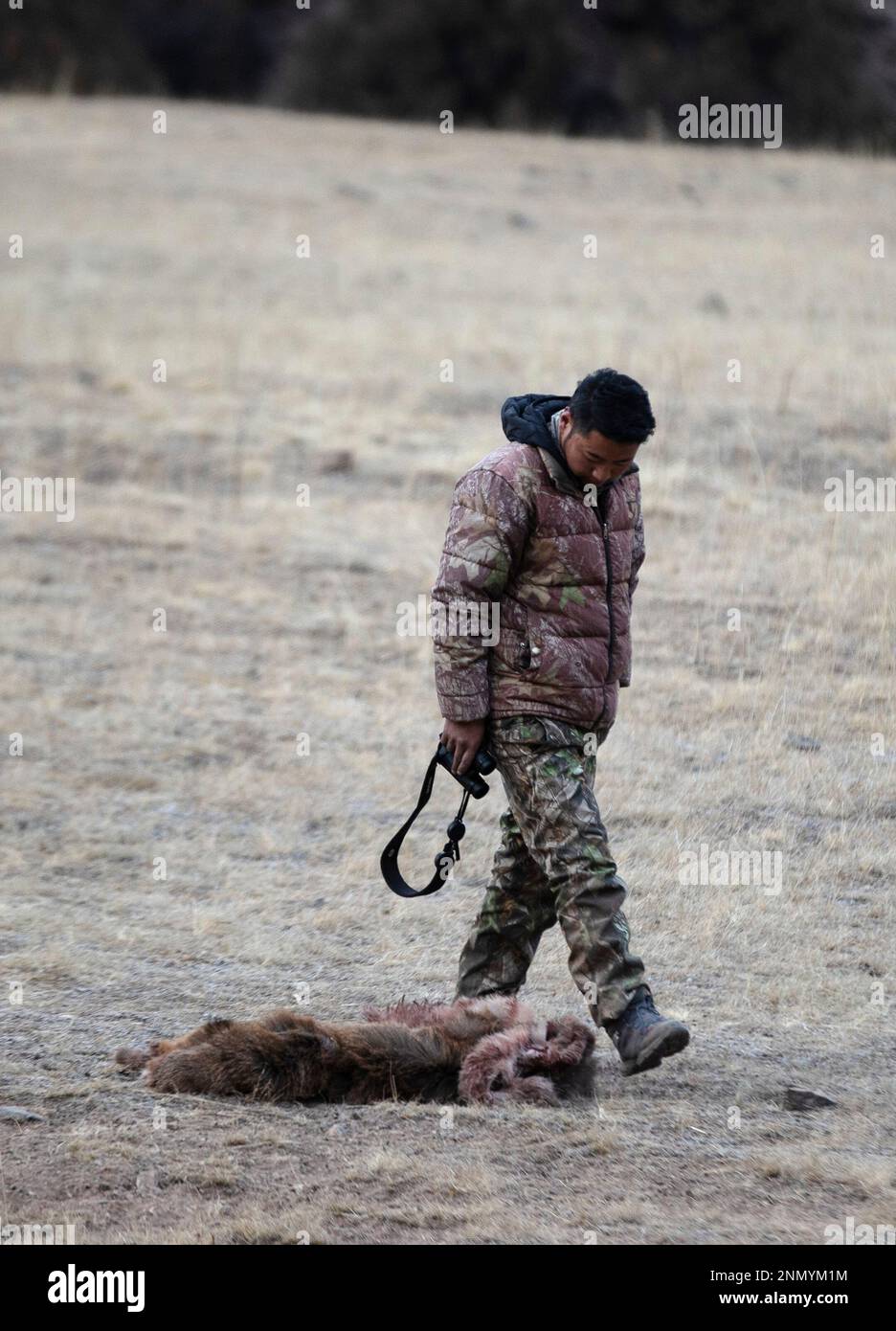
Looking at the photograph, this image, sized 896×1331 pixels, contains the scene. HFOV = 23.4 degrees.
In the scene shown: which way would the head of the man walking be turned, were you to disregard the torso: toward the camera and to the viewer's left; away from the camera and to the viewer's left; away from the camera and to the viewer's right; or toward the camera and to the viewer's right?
toward the camera and to the viewer's right
